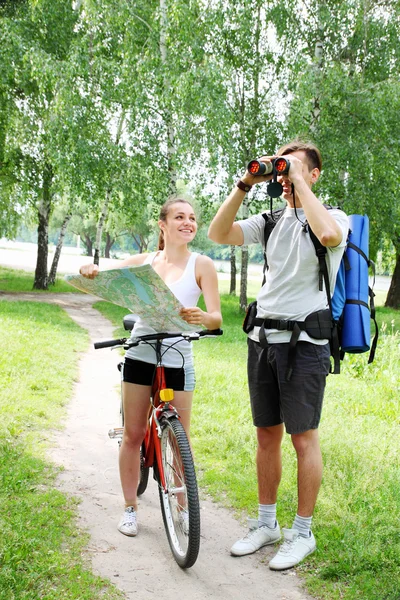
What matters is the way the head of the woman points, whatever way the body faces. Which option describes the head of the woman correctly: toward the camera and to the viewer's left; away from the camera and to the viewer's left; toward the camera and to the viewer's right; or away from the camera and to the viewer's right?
toward the camera and to the viewer's right

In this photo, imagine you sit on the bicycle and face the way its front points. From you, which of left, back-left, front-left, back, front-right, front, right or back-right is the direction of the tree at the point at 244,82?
back

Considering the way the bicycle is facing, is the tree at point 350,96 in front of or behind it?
behind

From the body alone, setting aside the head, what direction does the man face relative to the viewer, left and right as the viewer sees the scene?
facing the viewer and to the left of the viewer

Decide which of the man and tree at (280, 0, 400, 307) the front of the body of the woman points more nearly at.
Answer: the man

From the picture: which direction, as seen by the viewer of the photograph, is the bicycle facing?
facing the viewer

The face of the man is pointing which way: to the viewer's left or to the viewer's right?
to the viewer's left

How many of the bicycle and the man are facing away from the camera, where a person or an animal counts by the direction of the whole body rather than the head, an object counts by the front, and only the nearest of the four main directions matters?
0

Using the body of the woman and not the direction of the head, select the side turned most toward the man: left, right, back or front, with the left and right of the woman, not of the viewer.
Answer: left

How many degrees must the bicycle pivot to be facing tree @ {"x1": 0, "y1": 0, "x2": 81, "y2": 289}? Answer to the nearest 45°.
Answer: approximately 180°

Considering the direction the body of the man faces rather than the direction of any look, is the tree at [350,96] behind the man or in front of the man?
behind

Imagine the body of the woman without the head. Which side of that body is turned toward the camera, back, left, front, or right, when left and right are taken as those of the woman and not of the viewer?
front

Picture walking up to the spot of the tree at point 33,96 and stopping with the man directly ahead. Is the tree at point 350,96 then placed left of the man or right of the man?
left
